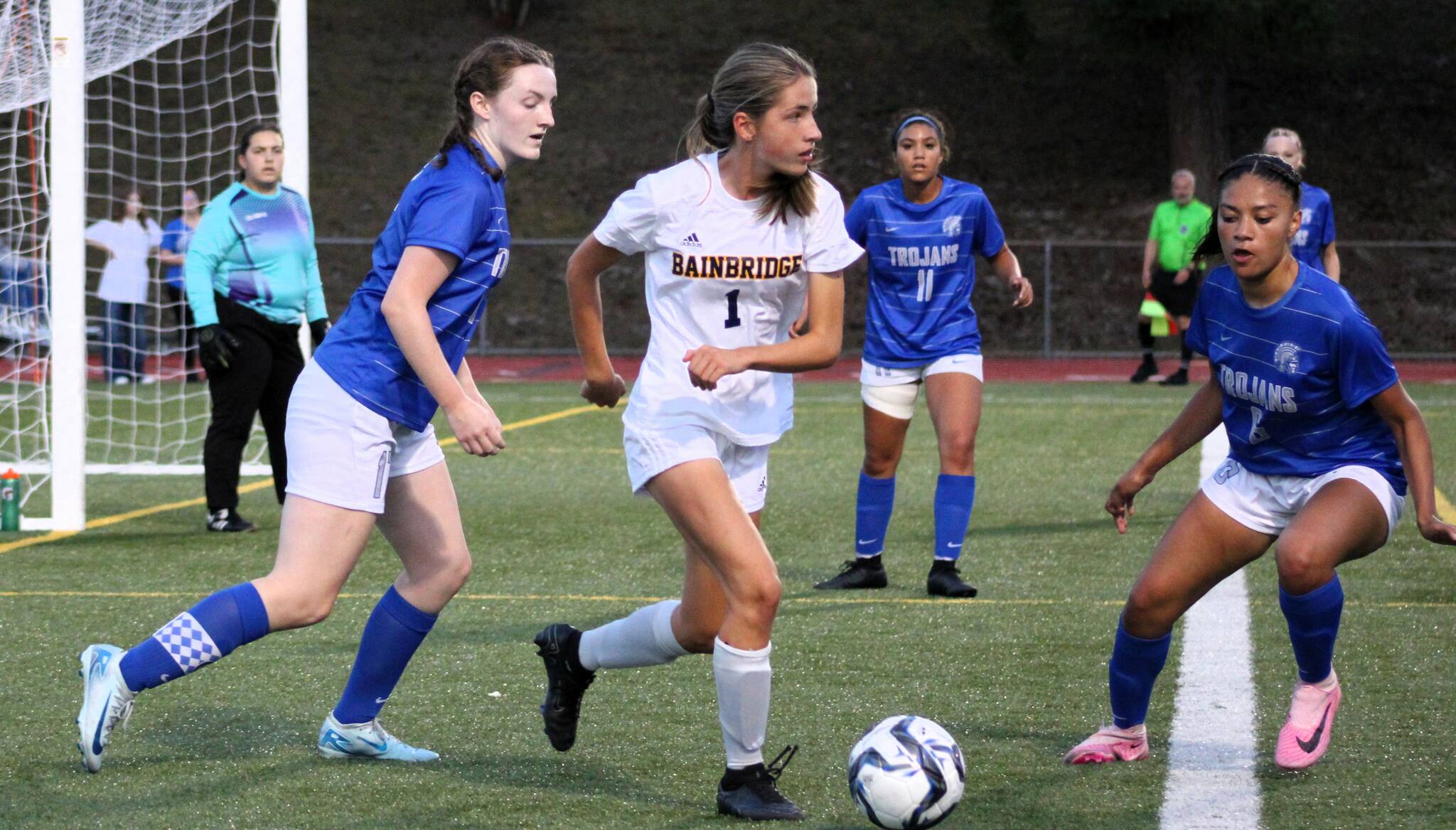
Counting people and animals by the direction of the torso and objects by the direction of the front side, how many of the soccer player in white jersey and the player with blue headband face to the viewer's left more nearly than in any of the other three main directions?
0

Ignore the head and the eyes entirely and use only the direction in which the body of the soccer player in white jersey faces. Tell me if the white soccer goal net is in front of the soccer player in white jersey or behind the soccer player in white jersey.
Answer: behind

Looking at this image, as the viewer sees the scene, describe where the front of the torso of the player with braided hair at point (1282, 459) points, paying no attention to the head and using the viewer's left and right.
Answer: facing the viewer and to the left of the viewer

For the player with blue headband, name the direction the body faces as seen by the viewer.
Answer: toward the camera

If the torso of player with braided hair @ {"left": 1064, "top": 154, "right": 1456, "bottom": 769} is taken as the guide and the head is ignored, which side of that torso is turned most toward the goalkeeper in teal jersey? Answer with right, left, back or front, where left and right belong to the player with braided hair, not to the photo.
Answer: right

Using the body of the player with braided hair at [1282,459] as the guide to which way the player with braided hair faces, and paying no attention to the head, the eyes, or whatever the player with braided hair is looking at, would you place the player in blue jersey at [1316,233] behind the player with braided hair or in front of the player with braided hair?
behind

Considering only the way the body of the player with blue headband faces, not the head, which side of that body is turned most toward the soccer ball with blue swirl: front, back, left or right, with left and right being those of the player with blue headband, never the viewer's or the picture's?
front

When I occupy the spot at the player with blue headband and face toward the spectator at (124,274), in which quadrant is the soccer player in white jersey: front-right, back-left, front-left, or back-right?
back-left

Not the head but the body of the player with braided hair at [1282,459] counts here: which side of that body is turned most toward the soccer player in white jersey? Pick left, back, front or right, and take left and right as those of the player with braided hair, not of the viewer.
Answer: front

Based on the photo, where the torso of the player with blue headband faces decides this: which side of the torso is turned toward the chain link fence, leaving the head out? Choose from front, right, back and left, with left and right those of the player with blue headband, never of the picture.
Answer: back

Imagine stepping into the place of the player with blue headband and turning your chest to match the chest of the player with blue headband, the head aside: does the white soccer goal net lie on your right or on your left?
on your right

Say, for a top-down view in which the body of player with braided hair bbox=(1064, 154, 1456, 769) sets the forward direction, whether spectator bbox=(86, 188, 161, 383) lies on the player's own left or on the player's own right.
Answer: on the player's own right

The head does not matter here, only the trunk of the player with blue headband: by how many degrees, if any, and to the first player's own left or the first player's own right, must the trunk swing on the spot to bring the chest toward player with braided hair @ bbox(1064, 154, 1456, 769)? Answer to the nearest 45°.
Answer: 0° — they already face them

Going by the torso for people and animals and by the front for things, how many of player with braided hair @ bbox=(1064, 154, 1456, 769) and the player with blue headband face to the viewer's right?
0
